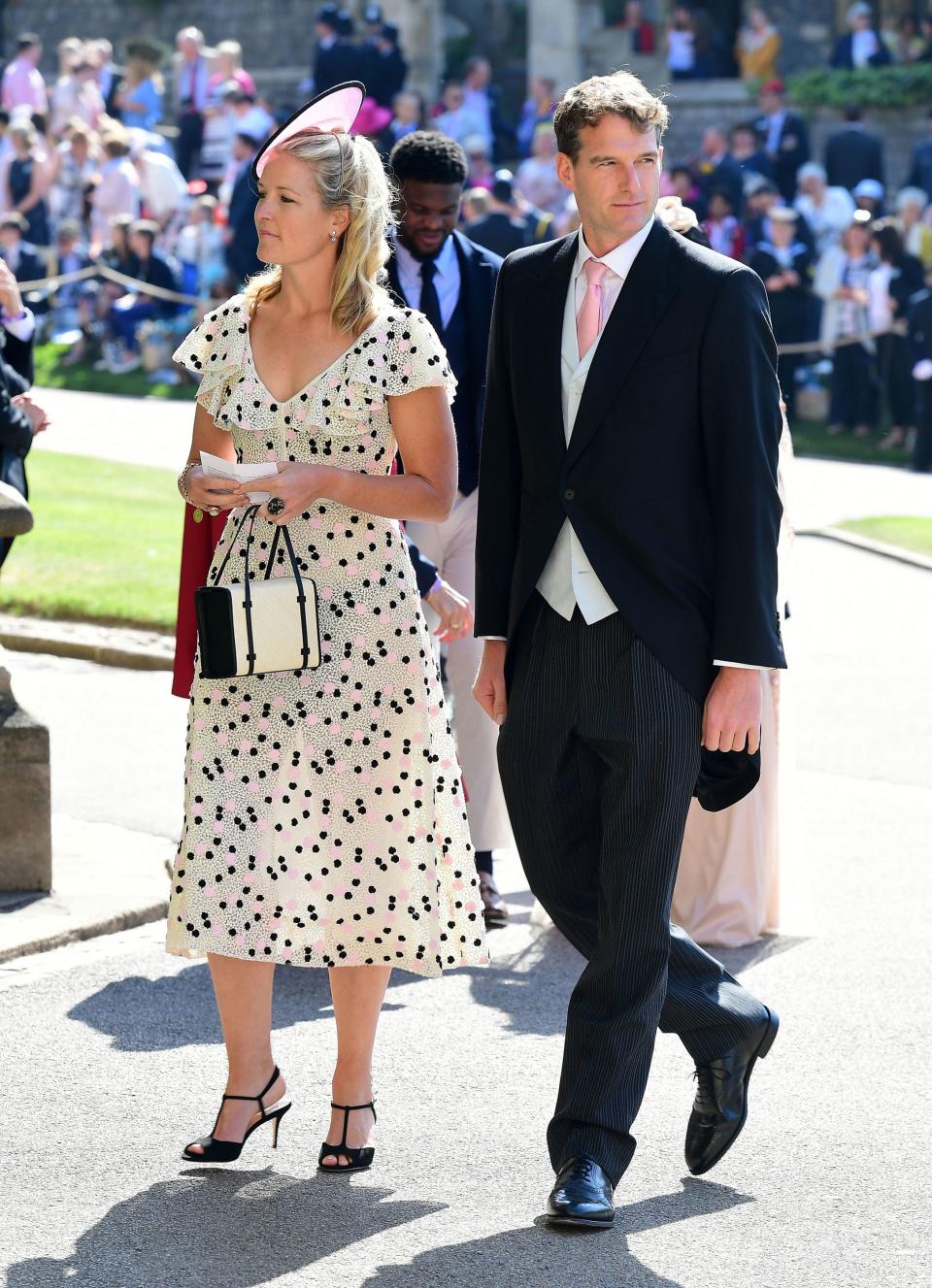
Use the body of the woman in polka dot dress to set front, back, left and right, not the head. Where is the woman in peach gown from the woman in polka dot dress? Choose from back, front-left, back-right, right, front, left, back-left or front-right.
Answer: back

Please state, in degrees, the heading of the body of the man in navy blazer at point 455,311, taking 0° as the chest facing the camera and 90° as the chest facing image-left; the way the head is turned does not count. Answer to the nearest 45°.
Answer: approximately 0°

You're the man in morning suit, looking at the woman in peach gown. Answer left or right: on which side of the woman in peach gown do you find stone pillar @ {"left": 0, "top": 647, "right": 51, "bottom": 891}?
left

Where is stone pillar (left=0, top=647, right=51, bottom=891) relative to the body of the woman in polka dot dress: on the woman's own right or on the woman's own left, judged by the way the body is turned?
on the woman's own right

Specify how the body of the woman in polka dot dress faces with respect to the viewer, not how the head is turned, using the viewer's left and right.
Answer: facing the viewer and to the left of the viewer

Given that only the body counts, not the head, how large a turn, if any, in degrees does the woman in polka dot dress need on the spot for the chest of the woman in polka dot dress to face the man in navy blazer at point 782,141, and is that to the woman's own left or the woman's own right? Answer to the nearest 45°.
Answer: approximately 135° to the woman's own right

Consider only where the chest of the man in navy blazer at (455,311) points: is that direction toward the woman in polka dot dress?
yes

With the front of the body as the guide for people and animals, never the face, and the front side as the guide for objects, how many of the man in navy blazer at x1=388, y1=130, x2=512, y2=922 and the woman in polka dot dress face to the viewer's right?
0
